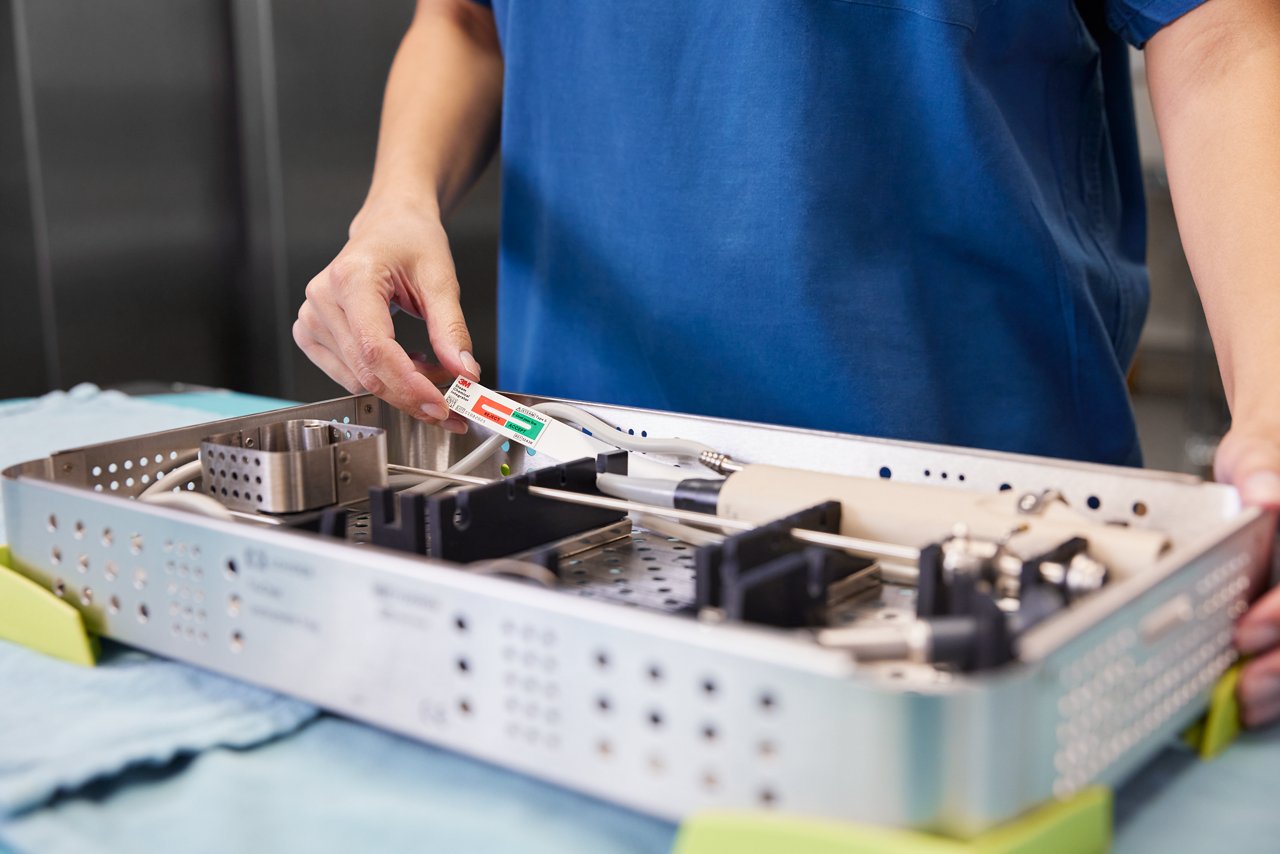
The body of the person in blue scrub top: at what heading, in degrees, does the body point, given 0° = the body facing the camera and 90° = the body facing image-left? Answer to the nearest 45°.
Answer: approximately 45°
